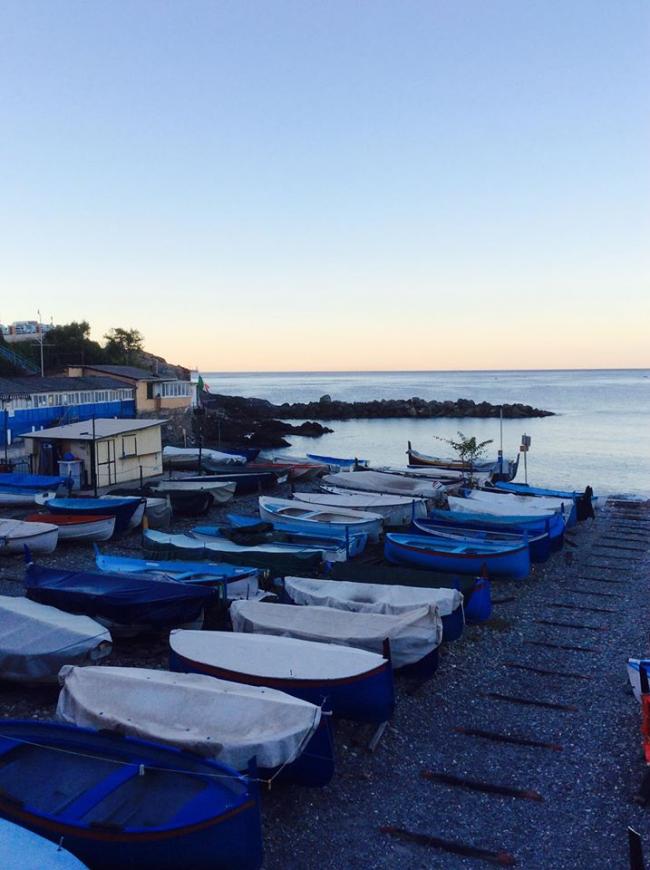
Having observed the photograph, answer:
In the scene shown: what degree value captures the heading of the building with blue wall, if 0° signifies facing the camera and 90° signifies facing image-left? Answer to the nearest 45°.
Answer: approximately 315°

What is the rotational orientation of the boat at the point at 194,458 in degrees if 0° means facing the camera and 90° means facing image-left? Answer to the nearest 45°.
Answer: approximately 270°

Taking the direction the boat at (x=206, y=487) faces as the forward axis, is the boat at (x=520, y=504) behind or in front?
in front

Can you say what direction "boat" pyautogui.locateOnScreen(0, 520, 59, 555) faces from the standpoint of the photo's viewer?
facing to the right of the viewer

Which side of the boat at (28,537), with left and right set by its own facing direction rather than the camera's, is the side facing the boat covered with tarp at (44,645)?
right

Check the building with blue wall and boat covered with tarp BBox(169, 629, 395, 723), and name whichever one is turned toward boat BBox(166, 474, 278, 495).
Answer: the building with blue wall

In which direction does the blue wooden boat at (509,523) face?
to the viewer's right

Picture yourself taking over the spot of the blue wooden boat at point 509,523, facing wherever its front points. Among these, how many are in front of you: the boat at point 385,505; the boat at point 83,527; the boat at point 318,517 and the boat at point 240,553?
0

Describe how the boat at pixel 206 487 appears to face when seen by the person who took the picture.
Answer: facing to the right of the viewer

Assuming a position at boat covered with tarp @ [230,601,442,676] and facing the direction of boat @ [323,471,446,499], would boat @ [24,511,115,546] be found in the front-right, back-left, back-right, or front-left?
front-left

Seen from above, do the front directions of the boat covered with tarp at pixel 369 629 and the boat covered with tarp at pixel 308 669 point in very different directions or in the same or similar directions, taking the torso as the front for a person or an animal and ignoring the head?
same or similar directions

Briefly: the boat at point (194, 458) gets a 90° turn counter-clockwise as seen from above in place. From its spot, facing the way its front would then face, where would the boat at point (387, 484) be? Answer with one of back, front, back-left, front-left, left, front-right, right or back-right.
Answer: back-right

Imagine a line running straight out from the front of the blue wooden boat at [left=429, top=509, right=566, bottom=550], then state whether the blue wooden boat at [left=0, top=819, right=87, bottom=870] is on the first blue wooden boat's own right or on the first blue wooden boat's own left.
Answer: on the first blue wooden boat's own right

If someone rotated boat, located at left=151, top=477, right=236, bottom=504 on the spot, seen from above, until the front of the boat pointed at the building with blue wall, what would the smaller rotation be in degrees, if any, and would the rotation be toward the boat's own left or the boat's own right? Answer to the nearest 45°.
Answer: approximately 135° to the boat's own left

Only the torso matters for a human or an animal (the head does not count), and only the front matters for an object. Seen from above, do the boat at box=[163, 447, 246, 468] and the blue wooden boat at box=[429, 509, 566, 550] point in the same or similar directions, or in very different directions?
same or similar directions

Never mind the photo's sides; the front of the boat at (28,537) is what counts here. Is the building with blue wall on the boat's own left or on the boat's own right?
on the boat's own left
